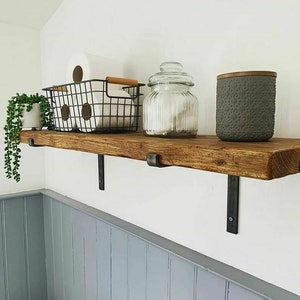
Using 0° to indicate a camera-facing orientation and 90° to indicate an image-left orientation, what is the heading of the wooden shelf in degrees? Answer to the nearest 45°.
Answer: approximately 45°
